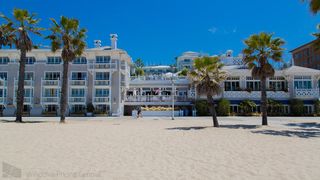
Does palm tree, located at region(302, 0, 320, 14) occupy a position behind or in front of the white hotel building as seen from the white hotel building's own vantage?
in front

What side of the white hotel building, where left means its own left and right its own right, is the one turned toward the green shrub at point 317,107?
left

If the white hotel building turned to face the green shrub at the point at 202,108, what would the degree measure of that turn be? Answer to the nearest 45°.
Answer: approximately 90° to its left

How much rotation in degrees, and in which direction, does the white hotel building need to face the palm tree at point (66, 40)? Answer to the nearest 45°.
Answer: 0° — it already faces it

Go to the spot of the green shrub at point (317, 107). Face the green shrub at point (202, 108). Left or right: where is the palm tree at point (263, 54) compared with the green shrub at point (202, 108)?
left

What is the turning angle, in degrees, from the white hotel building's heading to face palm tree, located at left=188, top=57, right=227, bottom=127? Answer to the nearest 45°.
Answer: approximately 45° to its left

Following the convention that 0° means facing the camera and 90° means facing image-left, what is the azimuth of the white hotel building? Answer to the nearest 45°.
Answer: approximately 0°
